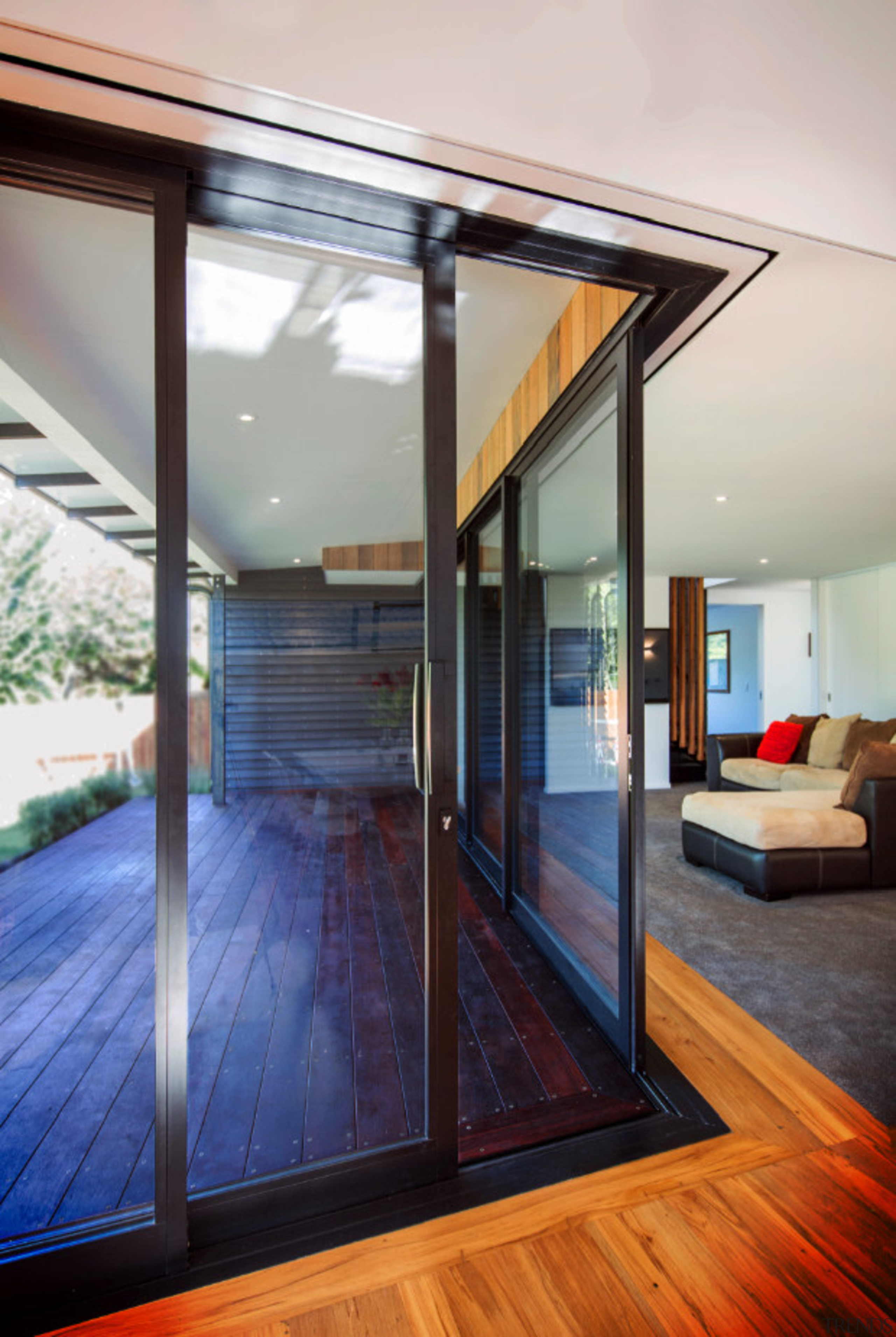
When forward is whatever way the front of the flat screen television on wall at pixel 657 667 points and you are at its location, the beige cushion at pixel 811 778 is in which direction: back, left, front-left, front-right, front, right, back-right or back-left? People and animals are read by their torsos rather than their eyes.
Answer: front-left

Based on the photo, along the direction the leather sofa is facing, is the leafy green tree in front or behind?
in front

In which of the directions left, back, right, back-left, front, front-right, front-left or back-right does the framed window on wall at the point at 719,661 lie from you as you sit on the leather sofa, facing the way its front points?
back-right

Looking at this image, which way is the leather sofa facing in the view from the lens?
facing the viewer and to the left of the viewer

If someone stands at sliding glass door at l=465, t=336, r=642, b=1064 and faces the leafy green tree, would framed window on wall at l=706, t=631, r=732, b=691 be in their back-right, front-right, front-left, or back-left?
front-right

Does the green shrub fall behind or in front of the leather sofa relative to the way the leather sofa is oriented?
in front
